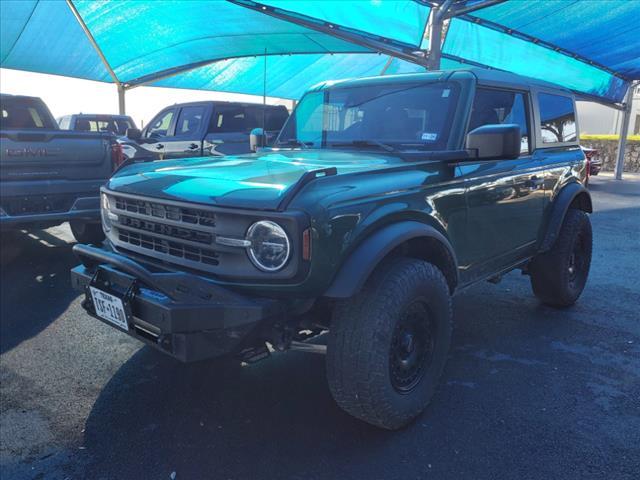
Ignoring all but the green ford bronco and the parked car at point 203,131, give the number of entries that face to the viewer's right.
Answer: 0

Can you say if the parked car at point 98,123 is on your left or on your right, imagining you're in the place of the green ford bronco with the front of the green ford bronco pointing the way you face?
on your right

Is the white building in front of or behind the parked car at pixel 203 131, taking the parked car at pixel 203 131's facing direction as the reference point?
behind

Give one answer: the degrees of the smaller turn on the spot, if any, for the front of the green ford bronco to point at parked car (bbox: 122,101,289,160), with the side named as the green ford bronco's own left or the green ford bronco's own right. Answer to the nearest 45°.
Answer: approximately 135° to the green ford bronco's own right

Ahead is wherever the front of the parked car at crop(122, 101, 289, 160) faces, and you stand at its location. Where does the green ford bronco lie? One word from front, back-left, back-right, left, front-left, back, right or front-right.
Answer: left

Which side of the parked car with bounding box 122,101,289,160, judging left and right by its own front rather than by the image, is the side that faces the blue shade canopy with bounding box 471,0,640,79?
back

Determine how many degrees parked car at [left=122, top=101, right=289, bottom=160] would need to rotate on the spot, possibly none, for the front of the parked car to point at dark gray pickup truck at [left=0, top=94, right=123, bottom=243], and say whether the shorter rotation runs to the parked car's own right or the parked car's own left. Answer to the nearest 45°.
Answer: approximately 45° to the parked car's own left

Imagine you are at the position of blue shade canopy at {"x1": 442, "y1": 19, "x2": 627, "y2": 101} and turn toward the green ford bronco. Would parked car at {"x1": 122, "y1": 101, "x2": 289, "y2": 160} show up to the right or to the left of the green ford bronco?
right

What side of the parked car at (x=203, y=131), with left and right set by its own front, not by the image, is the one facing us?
left

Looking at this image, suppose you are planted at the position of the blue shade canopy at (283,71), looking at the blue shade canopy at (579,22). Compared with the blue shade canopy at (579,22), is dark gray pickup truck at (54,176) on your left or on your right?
right

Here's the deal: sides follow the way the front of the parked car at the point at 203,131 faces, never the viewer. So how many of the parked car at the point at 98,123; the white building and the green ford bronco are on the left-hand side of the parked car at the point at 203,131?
1

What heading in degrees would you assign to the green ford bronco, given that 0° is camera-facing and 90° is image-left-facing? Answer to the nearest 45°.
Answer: approximately 45°

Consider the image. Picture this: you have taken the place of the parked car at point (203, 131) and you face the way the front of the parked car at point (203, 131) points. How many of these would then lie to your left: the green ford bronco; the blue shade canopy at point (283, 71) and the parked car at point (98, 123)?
1

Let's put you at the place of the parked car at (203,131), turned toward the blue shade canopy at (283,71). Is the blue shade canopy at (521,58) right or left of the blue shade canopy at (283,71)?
right
